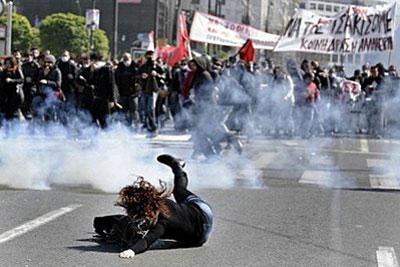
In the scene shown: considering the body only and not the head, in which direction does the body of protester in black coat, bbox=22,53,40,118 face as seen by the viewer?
toward the camera

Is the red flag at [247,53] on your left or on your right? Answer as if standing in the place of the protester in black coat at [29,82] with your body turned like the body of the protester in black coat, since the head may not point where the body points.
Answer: on your left

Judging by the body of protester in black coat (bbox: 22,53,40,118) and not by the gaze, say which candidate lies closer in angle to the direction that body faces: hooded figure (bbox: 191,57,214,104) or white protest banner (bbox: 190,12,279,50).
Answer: the hooded figure

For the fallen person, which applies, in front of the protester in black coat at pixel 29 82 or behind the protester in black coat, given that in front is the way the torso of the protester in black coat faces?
in front

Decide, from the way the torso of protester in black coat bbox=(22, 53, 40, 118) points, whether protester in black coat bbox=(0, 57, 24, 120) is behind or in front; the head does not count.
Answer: in front

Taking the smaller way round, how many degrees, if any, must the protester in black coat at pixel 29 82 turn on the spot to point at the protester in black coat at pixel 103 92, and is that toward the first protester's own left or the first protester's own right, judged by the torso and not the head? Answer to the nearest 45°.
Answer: approximately 45° to the first protester's own left

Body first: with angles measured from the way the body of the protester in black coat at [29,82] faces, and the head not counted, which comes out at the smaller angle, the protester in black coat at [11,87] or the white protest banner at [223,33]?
the protester in black coat
